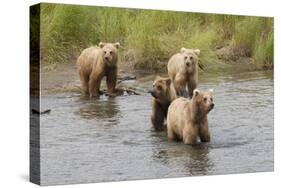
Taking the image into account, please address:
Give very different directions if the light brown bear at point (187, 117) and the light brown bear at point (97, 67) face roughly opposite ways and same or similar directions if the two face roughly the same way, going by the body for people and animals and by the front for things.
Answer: same or similar directions

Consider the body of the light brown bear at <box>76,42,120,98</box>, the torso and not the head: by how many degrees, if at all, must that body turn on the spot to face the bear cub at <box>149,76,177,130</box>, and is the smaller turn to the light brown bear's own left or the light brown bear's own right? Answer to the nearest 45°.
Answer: approximately 45° to the light brown bear's own left

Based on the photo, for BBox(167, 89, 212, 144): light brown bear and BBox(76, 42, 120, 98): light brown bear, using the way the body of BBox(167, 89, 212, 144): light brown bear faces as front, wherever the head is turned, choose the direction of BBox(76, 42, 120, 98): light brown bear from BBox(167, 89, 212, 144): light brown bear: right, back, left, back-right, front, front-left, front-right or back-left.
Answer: back-right

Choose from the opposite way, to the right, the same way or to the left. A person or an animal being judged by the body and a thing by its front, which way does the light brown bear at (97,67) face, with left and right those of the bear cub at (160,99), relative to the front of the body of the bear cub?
to the left

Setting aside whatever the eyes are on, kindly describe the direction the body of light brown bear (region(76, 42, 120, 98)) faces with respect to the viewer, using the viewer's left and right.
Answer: facing the viewer and to the right of the viewer

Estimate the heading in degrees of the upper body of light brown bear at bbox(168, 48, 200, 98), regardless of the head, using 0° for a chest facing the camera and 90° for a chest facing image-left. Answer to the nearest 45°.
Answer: approximately 315°

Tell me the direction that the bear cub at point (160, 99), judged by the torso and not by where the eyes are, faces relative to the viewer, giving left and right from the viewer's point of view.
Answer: facing the viewer and to the left of the viewer
